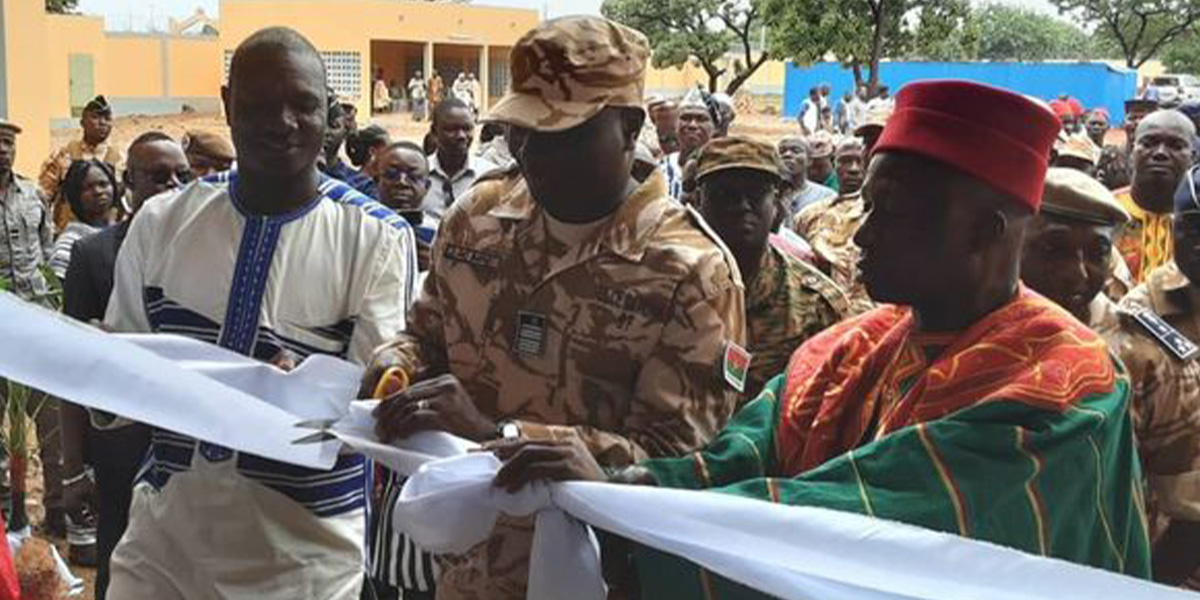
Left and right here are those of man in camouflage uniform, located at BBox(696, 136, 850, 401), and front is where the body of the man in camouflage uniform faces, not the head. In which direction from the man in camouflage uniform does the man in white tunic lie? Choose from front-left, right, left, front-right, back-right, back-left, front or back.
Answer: front-right

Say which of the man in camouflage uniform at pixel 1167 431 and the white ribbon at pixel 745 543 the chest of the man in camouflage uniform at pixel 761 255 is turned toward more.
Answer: the white ribbon

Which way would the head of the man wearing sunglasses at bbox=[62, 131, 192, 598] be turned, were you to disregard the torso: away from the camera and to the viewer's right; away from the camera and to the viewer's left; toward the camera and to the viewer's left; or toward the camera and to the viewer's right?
toward the camera and to the viewer's right

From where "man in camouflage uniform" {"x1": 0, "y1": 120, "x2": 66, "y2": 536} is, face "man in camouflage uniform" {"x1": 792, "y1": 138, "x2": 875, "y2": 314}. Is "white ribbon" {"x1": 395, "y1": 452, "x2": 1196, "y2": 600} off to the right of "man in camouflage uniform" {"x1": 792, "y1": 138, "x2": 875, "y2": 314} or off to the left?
right

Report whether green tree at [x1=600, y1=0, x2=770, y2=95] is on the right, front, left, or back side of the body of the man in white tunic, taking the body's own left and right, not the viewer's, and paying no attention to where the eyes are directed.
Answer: back

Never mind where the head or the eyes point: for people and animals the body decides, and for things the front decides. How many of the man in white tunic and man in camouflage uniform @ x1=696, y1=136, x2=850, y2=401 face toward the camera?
2

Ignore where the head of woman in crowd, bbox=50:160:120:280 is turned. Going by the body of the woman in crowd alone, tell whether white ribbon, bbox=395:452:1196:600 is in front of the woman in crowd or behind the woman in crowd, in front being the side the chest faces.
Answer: in front

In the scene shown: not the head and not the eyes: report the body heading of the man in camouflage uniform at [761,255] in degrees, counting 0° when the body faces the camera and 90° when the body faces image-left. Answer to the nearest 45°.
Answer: approximately 0°

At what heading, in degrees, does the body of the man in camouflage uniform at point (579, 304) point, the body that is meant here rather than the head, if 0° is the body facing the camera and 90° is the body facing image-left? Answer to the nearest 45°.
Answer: approximately 45°
